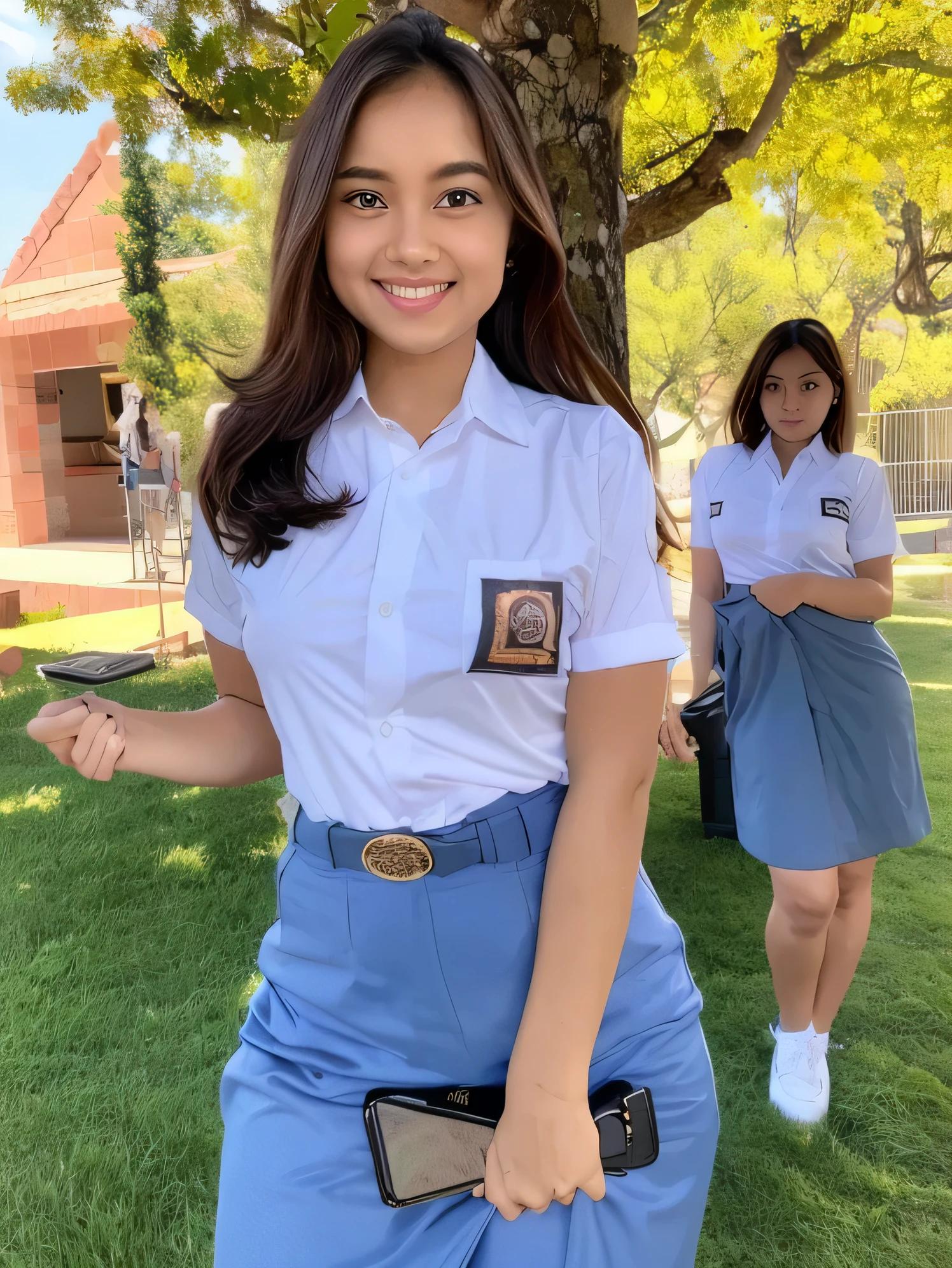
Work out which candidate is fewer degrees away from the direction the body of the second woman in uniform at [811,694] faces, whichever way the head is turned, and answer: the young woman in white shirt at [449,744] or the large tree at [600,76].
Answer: the young woman in white shirt

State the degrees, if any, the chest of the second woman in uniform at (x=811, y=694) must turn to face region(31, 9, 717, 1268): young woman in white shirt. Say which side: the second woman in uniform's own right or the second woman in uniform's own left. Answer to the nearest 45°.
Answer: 0° — they already face them

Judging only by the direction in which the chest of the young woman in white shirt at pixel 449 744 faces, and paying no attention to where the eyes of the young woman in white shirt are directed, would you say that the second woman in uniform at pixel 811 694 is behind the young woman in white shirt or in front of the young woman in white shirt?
behind

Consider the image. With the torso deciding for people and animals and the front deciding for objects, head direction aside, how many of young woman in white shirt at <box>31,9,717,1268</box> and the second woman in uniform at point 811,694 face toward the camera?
2

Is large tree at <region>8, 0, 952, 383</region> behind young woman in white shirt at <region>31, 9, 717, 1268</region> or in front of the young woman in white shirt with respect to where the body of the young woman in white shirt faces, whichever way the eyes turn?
behind

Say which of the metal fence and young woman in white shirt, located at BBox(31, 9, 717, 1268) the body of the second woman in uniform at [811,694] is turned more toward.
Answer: the young woman in white shirt

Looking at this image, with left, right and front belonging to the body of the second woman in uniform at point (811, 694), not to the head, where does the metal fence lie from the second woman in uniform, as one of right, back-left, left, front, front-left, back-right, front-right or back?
back

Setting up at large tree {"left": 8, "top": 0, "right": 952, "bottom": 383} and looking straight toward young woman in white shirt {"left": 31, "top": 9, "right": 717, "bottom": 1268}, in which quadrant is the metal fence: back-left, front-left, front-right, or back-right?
back-left

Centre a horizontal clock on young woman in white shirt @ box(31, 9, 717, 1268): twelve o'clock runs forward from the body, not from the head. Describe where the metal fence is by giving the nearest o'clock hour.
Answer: The metal fence is roughly at 7 o'clock from the young woman in white shirt.
